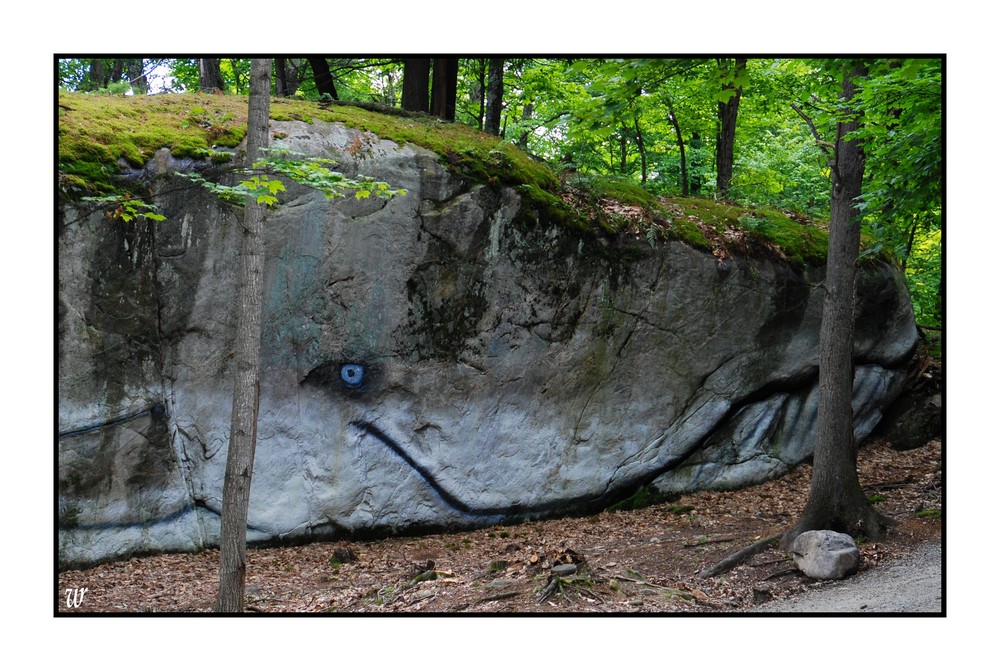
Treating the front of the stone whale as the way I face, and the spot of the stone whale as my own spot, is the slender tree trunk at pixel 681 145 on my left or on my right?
on my left

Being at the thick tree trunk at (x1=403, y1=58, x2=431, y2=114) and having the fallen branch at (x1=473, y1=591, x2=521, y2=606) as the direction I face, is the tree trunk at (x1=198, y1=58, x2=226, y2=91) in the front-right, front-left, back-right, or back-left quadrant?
back-right

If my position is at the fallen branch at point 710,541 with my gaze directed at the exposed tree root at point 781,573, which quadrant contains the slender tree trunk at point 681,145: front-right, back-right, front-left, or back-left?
back-left

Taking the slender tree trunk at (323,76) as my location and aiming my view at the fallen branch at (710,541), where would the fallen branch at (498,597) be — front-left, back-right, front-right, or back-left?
front-right

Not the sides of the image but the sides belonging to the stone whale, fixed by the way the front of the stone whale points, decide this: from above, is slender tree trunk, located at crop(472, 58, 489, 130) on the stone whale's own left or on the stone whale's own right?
on the stone whale's own left

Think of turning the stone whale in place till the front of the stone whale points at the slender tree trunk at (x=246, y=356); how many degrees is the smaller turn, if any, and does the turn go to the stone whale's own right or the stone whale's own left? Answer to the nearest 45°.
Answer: approximately 90° to the stone whale's own right

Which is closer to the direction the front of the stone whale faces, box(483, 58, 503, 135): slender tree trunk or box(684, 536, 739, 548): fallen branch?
the fallen branch

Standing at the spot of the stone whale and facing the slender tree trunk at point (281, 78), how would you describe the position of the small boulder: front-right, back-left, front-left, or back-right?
back-right
